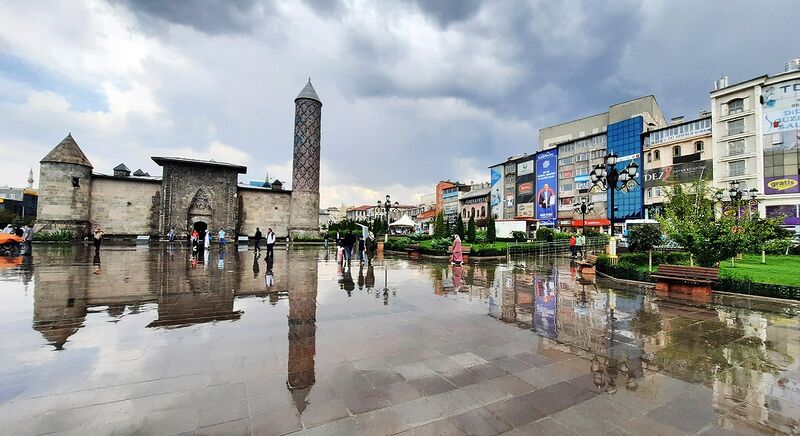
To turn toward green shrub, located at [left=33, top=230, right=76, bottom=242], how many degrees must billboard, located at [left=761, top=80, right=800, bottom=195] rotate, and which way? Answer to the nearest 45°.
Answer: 0° — it already faces it

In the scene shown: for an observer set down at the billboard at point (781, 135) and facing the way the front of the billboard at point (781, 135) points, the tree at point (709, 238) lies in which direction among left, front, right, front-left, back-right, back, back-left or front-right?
front-left

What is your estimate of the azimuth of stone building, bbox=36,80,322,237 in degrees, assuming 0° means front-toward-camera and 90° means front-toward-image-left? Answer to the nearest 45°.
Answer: approximately 0°

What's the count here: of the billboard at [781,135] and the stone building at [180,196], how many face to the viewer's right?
0

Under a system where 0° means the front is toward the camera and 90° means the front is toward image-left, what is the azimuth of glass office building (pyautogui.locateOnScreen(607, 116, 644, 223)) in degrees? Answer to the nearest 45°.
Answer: approximately 45°

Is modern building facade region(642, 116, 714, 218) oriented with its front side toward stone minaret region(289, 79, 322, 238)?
yes

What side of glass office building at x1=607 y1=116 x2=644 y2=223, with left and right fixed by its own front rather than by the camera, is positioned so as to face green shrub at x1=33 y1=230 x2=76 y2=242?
front

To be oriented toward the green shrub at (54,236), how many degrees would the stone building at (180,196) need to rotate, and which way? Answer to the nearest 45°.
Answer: approximately 90° to its right

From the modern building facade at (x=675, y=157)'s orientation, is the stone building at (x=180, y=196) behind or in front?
in front

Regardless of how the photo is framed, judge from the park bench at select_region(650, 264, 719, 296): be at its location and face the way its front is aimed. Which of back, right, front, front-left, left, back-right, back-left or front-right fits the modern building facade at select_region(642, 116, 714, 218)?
back-right

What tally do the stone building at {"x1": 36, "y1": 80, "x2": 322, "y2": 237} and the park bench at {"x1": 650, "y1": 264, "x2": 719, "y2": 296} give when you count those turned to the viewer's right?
0
